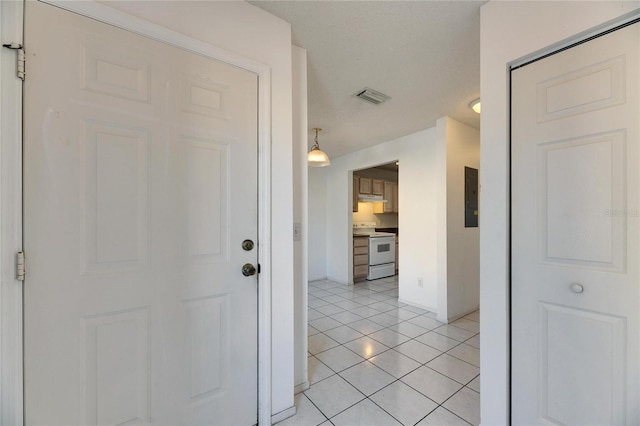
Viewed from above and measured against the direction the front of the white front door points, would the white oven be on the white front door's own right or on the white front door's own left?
on the white front door's own left

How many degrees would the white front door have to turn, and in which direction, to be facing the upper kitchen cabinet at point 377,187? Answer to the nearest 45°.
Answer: approximately 90° to its left

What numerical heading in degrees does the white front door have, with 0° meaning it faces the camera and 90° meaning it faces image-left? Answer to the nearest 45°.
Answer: approximately 315°

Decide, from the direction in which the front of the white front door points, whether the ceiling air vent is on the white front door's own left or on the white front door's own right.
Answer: on the white front door's own left

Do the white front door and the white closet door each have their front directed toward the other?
yes

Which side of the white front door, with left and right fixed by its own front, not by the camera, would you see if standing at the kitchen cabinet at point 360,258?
left

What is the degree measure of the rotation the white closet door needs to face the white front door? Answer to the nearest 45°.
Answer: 0° — it already faces it

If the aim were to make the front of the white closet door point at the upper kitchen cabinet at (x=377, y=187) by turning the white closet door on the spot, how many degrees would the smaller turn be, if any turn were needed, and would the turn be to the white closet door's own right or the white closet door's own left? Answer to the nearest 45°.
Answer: approximately 90° to the white closet door's own right

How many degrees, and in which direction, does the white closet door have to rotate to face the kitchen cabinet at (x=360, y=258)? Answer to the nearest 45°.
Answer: approximately 90° to its right

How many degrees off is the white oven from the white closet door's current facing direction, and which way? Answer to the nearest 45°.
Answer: approximately 90° to its right

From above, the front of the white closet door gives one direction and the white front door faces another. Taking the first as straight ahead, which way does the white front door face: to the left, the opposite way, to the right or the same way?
to the left

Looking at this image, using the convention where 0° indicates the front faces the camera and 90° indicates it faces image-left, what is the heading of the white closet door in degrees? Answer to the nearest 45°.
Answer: approximately 45°

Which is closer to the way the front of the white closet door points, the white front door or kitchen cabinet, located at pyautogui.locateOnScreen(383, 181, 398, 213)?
the white front door
